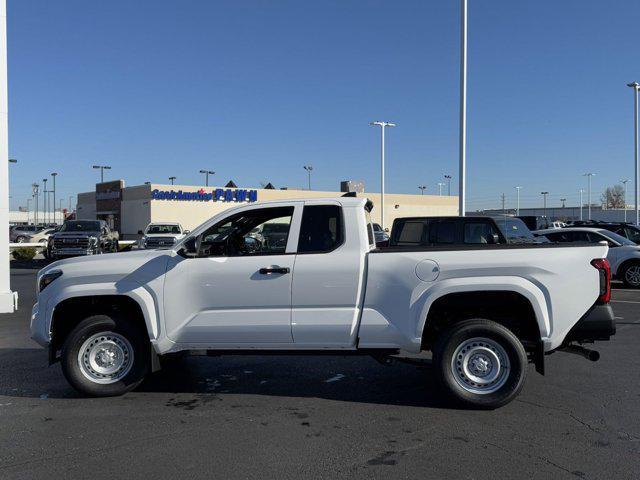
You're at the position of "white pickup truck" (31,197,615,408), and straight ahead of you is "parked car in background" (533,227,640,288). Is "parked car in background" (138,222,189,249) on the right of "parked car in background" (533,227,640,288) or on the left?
left

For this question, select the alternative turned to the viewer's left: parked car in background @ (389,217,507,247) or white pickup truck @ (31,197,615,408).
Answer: the white pickup truck

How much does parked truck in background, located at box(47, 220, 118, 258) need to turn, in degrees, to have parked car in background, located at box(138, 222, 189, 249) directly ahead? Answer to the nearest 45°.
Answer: approximately 135° to its left

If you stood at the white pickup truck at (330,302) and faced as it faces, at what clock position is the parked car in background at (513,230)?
The parked car in background is roughly at 4 o'clock from the white pickup truck.

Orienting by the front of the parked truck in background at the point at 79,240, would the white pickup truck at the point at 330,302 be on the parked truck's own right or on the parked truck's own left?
on the parked truck's own left

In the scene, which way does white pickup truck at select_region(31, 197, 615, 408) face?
to the viewer's left

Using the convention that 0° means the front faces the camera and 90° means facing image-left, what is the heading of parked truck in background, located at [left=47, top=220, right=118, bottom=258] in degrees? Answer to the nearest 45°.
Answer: approximately 45°

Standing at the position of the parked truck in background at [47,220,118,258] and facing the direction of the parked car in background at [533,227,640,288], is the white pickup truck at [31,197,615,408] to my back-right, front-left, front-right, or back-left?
front-right

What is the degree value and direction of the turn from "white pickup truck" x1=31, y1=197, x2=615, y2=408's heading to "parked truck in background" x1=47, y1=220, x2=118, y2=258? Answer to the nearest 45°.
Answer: approximately 45° to its right

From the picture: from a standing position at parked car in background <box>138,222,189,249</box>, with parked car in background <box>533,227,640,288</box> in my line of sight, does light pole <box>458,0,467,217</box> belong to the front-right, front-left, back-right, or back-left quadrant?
front-left
